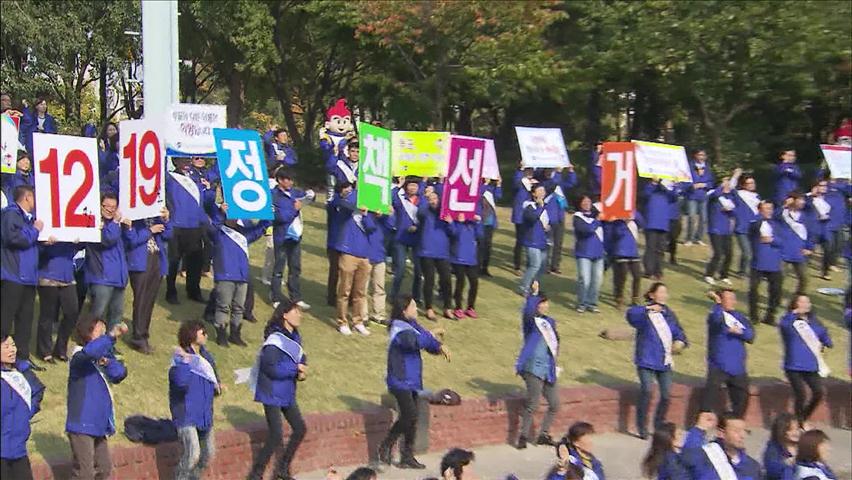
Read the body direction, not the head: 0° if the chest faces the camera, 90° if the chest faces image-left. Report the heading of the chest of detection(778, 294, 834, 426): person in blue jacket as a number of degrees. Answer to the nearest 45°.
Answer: approximately 315°

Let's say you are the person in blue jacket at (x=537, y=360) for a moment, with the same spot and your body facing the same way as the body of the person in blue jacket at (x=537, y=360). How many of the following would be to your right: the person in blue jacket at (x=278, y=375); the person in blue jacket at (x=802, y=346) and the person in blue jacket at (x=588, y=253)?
1

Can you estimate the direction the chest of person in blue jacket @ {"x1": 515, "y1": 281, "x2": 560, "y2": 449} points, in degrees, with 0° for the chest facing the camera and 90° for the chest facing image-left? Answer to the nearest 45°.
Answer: approximately 315°

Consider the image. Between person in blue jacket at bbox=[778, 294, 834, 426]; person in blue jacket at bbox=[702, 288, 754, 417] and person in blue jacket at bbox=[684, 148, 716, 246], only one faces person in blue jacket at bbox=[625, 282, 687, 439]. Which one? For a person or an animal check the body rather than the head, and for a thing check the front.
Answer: person in blue jacket at bbox=[684, 148, 716, 246]

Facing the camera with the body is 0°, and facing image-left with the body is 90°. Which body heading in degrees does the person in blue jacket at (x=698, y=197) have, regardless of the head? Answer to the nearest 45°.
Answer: approximately 0°

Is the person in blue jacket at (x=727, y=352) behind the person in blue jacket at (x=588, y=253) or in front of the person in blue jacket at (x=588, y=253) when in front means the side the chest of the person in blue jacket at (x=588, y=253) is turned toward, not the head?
in front

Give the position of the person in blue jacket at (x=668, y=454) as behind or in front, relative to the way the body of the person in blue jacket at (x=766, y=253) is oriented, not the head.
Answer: in front

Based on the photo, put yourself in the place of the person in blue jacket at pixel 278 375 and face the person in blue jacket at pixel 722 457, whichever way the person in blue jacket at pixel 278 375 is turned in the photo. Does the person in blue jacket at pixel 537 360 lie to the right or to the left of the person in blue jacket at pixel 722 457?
left

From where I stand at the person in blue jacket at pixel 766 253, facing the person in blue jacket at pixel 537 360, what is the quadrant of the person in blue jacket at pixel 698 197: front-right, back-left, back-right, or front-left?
back-right
